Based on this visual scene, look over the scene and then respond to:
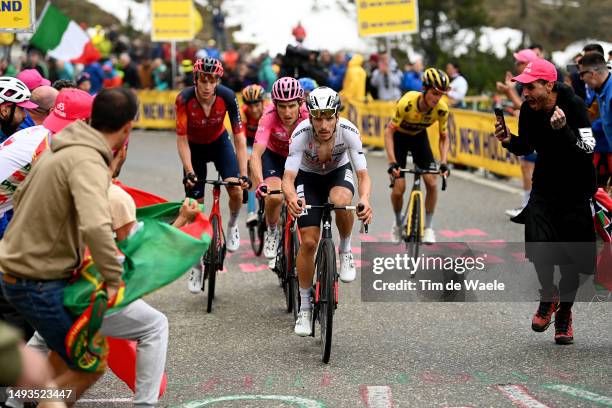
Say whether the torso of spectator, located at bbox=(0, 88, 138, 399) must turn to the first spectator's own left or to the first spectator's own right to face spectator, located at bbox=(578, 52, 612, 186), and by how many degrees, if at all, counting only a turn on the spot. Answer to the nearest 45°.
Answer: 0° — they already face them

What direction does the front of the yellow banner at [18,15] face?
toward the camera

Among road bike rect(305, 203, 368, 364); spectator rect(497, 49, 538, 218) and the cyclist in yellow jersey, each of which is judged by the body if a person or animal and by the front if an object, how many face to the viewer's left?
1

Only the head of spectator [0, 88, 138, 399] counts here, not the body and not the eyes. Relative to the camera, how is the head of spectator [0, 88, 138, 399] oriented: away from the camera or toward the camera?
away from the camera

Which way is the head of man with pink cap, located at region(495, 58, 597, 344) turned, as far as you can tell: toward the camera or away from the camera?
toward the camera

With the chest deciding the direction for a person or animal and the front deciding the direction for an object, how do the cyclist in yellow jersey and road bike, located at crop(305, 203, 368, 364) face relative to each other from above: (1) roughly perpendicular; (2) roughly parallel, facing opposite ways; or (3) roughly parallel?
roughly parallel

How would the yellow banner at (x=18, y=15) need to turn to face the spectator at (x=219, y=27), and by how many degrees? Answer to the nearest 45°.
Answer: approximately 180°

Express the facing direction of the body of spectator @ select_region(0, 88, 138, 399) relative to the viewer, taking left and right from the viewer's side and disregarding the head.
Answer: facing away from the viewer and to the right of the viewer

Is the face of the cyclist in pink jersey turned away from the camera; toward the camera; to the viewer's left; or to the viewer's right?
toward the camera

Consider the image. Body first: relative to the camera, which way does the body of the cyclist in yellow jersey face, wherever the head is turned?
toward the camera

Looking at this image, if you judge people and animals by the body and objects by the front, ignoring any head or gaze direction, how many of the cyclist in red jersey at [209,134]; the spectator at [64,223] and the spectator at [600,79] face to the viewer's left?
1

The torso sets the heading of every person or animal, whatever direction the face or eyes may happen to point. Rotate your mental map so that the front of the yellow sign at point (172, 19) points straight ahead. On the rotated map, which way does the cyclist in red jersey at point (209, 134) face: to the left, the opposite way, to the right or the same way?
the same way

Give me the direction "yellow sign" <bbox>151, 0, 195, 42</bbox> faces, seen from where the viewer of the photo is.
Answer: facing the viewer

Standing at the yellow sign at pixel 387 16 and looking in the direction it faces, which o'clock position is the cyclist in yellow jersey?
The cyclist in yellow jersey is roughly at 12 o'clock from the yellow sign.

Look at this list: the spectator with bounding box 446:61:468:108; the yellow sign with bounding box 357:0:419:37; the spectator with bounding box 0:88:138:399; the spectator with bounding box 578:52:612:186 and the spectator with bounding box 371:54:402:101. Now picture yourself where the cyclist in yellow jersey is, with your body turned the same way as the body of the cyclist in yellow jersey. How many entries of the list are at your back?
3

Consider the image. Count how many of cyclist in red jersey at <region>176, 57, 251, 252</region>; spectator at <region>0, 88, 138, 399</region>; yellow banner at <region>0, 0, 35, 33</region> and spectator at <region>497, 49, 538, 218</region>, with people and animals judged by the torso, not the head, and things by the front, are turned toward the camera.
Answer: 2

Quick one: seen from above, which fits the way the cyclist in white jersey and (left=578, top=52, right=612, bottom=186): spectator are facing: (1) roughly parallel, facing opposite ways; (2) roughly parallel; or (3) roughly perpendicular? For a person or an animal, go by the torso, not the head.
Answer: roughly perpendicular

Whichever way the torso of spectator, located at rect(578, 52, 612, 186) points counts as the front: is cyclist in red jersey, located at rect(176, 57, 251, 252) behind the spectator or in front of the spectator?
in front

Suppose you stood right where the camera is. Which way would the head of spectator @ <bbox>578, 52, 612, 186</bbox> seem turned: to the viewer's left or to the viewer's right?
to the viewer's left
